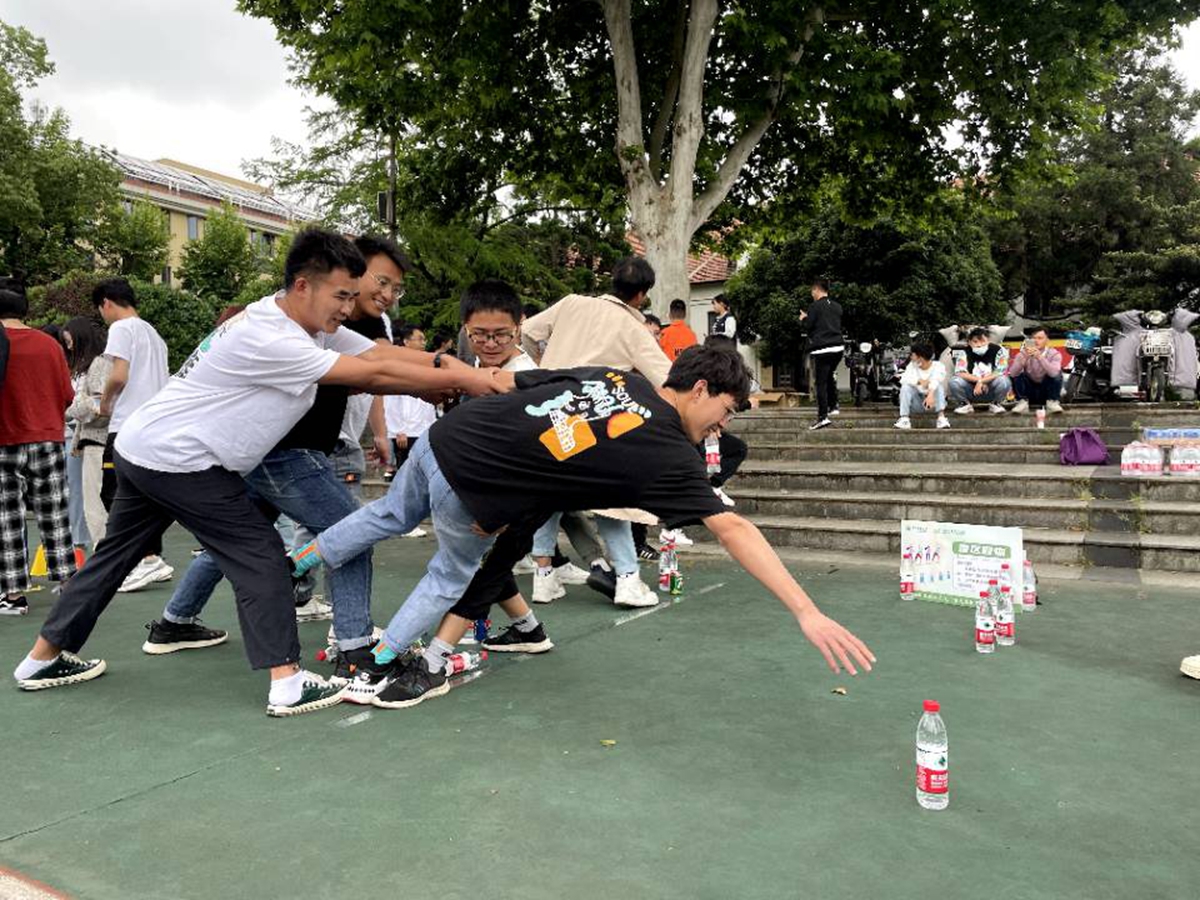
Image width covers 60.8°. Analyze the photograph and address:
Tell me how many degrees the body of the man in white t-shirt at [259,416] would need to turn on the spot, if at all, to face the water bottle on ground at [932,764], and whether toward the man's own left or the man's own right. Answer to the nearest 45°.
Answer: approximately 45° to the man's own right

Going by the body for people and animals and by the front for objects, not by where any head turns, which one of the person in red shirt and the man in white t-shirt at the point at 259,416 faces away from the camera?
the person in red shirt

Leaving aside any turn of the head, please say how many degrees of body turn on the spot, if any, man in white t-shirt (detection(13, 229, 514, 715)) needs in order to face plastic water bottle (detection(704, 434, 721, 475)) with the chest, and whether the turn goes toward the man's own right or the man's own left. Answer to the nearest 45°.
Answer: approximately 45° to the man's own left

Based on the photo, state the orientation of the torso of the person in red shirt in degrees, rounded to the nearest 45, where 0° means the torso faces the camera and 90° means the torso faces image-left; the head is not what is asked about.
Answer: approximately 180°

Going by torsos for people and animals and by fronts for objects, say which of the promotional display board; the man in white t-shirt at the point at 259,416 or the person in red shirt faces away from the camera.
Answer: the person in red shirt

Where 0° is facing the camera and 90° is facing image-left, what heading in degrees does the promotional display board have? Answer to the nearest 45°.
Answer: approximately 0°

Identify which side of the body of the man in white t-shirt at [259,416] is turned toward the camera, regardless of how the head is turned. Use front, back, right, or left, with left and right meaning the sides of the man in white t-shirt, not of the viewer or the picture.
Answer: right

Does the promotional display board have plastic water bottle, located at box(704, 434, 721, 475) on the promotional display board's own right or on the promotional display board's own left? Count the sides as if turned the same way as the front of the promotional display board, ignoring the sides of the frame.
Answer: on the promotional display board's own right

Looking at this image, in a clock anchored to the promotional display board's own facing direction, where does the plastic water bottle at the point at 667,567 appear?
The plastic water bottle is roughly at 3 o'clock from the promotional display board.
